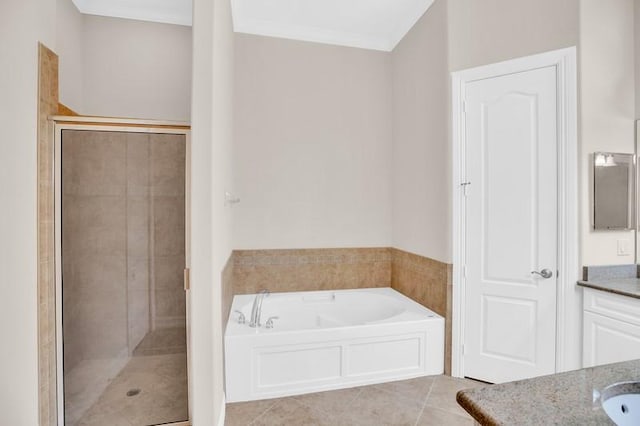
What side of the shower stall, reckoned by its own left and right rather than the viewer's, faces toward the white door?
left

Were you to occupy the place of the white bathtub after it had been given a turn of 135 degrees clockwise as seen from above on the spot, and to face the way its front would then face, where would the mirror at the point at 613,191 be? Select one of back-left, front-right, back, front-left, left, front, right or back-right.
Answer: back-right

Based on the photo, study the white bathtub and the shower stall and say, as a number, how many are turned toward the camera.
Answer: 2

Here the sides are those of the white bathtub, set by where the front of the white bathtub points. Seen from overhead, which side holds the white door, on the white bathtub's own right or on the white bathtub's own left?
on the white bathtub's own left

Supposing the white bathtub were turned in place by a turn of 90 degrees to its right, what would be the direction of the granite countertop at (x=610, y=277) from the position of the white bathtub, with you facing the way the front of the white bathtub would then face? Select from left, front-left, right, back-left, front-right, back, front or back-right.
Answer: back

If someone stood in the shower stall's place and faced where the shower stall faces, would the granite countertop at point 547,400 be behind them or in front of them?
in front

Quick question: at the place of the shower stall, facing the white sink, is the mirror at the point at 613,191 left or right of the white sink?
left

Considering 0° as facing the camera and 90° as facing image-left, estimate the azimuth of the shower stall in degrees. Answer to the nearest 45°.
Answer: approximately 0°

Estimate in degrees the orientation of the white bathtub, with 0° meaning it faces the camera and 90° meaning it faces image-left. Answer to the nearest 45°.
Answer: approximately 0°
